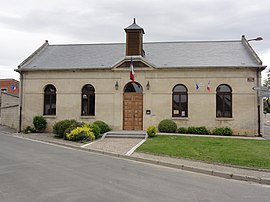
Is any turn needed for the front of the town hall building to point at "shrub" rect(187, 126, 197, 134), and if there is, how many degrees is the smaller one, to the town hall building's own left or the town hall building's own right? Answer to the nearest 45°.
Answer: approximately 90° to the town hall building's own left

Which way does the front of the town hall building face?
toward the camera

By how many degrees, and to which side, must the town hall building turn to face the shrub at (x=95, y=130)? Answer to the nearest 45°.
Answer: approximately 45° to its right

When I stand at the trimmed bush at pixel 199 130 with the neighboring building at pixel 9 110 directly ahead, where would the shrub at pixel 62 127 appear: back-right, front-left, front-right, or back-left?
front-left

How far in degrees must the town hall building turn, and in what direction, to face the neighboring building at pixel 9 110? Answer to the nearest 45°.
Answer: approximately 135° to its right
